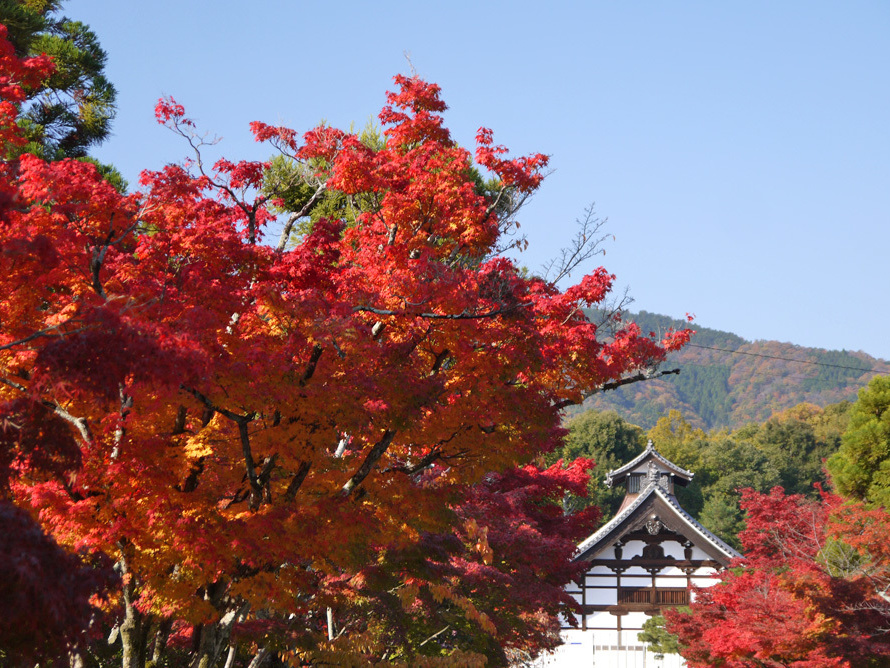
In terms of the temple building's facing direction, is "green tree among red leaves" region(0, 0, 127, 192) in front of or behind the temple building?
in front

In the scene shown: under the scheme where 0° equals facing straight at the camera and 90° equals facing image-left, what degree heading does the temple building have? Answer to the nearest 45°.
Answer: approximately 0°

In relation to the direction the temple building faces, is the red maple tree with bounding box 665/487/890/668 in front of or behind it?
in front

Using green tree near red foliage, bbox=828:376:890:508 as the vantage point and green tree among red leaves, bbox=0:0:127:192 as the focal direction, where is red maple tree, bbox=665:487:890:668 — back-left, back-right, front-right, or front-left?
front-left

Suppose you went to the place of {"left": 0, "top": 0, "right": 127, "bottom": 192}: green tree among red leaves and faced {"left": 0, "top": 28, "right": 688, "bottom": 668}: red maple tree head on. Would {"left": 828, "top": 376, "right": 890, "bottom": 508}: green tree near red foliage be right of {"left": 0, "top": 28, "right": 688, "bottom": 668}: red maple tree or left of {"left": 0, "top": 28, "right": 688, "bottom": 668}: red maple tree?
left

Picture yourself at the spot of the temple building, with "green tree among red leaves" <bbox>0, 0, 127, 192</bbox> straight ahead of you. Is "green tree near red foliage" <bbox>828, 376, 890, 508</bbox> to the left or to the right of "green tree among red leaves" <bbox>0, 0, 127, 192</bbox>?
left

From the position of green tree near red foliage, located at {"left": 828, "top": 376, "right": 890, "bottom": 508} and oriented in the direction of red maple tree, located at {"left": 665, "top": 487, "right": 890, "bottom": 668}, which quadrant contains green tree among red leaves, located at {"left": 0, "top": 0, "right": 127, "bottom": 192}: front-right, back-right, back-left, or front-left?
front-right

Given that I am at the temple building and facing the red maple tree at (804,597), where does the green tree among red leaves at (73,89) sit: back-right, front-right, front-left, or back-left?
front-right

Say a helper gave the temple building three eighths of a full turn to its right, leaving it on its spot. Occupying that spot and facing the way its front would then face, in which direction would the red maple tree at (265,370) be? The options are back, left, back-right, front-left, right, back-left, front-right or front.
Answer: back-left
